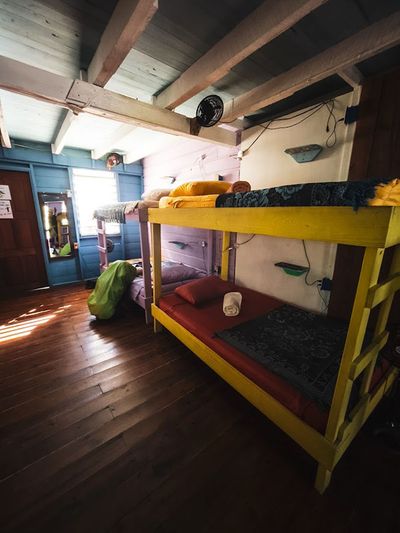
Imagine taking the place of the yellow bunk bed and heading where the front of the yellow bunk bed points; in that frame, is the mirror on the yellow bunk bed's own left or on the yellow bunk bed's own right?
on the yellow bunk bed's own right

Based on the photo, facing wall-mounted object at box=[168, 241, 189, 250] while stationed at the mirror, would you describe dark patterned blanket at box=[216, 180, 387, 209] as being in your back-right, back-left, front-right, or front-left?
front-right

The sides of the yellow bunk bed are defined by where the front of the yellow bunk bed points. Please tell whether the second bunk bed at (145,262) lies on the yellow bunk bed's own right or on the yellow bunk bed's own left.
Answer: on the yellow bunk bed's own right
